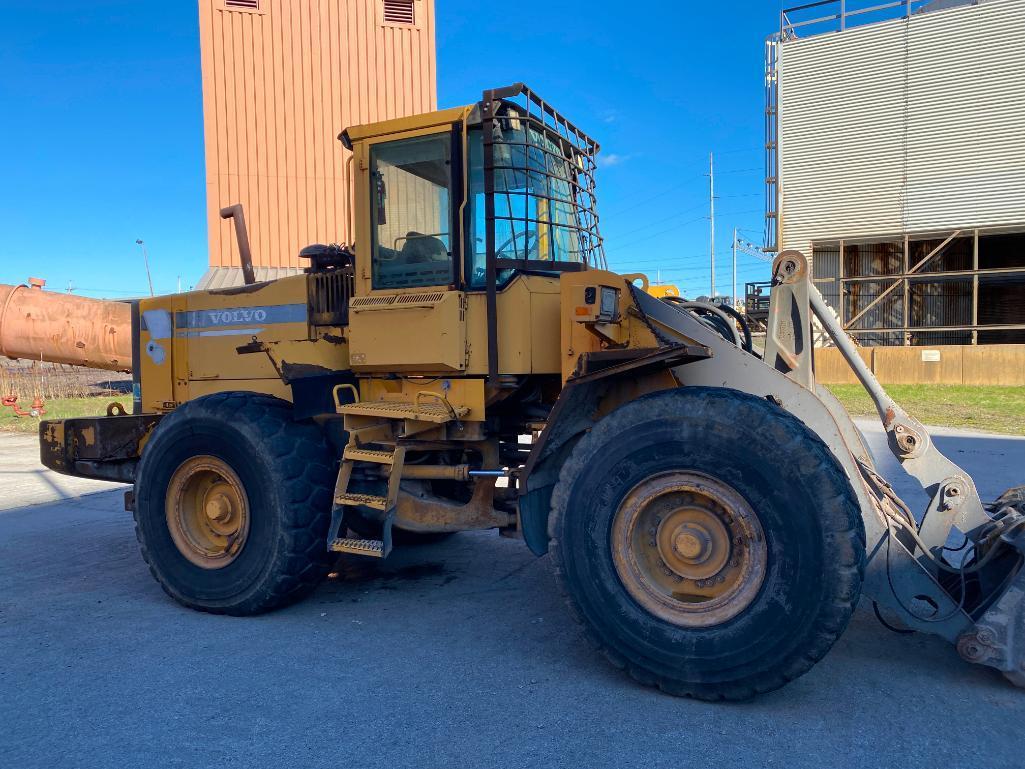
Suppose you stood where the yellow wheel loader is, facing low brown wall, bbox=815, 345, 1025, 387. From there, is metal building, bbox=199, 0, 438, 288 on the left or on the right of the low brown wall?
left

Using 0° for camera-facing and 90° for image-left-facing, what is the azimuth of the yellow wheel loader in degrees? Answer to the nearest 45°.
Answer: approximately 315°

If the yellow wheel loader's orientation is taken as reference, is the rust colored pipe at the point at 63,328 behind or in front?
behind

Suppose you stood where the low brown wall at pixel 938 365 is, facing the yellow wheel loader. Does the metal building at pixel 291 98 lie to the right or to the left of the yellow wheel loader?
right
